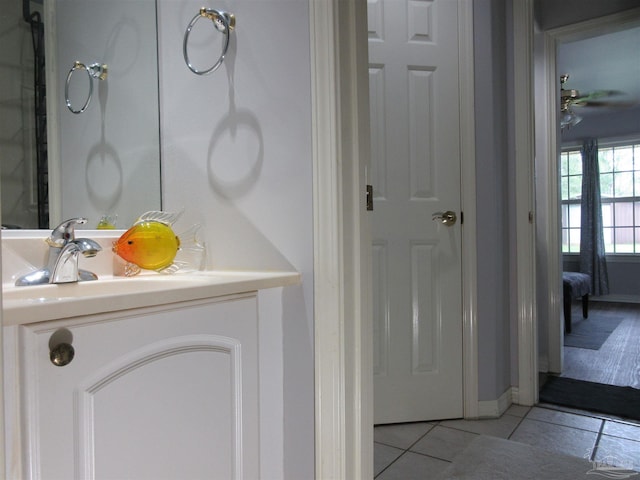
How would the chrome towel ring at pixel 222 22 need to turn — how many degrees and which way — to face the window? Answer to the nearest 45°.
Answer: approximately 180°

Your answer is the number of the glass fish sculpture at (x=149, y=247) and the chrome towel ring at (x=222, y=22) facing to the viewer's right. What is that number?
0

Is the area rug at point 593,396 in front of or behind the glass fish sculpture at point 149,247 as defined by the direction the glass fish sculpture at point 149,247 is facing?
behind

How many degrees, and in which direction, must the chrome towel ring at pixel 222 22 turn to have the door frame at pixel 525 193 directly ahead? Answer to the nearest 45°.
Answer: approximately 180°

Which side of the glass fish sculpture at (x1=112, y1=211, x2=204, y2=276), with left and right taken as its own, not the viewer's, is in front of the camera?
left

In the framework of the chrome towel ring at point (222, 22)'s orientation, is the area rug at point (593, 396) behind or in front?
behind

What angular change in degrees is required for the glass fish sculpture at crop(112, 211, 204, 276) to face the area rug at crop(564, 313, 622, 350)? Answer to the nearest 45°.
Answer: approximately 135° to its right

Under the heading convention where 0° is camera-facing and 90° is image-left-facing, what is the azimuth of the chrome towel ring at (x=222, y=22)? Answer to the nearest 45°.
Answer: approximately 45°
